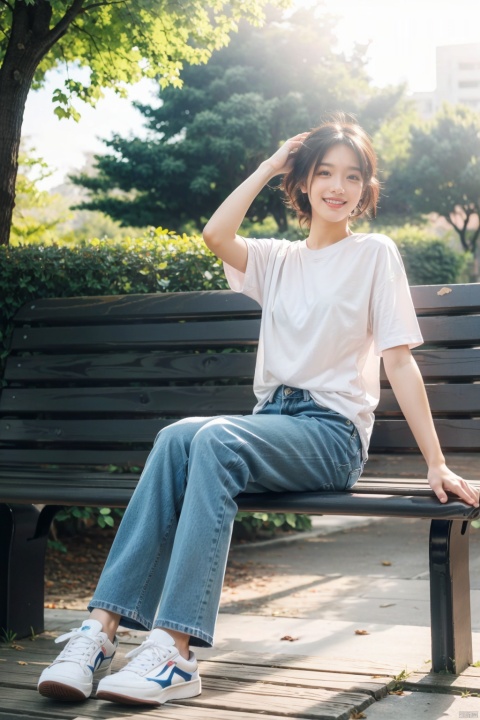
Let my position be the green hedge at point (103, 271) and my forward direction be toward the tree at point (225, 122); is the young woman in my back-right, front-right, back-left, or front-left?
back-right

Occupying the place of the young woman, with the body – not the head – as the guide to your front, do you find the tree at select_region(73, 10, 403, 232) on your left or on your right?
on your right

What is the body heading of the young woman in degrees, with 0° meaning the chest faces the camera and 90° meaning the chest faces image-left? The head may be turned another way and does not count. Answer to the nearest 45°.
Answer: approximately 45°

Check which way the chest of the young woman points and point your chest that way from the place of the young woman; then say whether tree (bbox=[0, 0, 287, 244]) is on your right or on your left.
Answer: on your right

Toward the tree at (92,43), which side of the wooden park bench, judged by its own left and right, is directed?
back

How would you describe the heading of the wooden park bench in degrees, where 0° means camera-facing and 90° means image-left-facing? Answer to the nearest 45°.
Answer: approximately 0°

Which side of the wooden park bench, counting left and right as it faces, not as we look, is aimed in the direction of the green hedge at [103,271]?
back

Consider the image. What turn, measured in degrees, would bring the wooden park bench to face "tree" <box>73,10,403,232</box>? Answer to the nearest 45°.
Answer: approximately 180°
